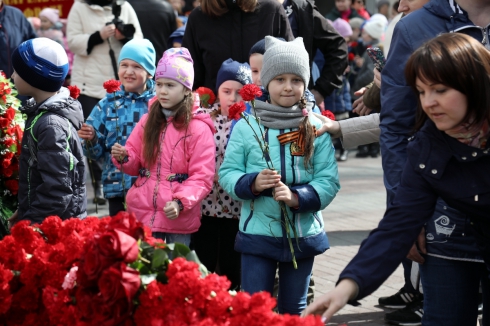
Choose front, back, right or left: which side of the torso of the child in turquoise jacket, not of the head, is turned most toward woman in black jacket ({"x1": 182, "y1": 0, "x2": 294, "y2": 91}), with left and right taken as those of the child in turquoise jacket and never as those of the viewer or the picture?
back

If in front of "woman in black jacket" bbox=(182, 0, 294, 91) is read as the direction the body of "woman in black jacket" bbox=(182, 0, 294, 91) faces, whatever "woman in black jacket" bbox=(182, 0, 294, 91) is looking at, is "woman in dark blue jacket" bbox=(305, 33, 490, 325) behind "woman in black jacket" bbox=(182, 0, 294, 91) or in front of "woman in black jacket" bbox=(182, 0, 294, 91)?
in front

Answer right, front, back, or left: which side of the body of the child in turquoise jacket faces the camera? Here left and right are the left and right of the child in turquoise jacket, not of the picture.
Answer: front

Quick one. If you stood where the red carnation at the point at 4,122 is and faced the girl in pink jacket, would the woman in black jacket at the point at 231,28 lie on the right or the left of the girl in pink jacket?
left

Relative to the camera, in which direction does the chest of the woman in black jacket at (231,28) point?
toward the camera

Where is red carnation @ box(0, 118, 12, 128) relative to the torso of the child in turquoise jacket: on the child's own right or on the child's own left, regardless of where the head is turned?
on the child's own right

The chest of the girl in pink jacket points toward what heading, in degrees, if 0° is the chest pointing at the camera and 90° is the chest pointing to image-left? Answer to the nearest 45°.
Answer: approximately 45°

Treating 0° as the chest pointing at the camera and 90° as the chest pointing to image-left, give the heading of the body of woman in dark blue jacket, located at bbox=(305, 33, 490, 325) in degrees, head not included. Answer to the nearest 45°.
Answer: approximately 45°
